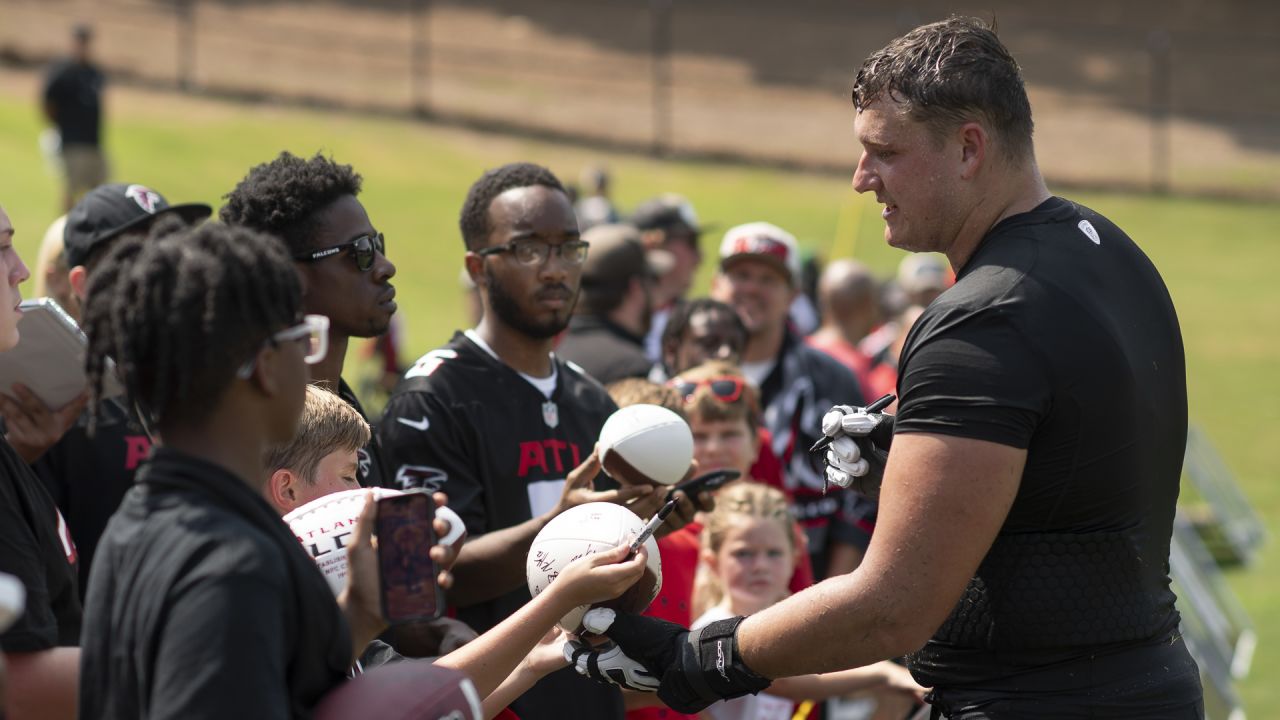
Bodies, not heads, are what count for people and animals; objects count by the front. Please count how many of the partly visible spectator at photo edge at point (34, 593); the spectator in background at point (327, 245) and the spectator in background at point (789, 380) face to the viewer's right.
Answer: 2

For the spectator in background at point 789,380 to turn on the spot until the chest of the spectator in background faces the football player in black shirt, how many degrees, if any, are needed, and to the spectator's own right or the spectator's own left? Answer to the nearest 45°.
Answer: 0° — they already face them

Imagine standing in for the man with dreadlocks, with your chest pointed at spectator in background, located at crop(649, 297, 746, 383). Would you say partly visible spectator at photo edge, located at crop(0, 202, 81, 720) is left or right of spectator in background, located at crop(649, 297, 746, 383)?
left

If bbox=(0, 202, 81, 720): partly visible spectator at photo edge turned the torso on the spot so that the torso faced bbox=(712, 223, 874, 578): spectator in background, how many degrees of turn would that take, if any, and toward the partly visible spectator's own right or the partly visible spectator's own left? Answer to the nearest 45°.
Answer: approximately 45° to the partly visible spectator's own left

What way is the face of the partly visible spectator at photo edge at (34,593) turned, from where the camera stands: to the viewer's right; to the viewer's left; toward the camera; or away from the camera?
to the viewer's right

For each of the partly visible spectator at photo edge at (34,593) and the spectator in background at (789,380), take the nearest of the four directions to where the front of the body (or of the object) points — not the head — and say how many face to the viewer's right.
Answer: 1

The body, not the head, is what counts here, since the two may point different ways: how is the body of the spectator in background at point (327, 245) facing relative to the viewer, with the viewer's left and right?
facing to the right of the viewer

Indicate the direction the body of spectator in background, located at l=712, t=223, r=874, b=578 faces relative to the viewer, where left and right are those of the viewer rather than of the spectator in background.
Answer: facing the viewer

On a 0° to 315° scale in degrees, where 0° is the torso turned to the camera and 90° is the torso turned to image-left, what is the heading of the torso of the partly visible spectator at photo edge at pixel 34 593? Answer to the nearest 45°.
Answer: approximately 270°

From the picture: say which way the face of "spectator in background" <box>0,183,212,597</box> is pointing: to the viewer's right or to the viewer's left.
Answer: to the viewer's right

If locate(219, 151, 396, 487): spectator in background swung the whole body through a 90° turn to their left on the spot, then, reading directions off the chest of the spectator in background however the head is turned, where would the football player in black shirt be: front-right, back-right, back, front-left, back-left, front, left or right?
back-right

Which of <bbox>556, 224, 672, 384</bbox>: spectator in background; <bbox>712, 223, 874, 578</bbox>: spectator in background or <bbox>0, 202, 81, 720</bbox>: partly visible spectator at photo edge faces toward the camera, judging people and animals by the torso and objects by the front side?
<bbox>712, 223, 874, 578</bbox>: spectator in background

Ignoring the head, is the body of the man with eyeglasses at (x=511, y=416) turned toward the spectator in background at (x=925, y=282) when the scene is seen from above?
no

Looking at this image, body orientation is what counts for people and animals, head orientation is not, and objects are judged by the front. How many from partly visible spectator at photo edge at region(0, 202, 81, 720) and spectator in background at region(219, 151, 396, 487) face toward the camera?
0

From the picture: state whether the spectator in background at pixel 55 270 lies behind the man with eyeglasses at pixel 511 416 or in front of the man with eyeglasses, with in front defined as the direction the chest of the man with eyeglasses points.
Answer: behind

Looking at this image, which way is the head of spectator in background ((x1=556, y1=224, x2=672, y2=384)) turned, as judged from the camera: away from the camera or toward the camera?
away from the camera
